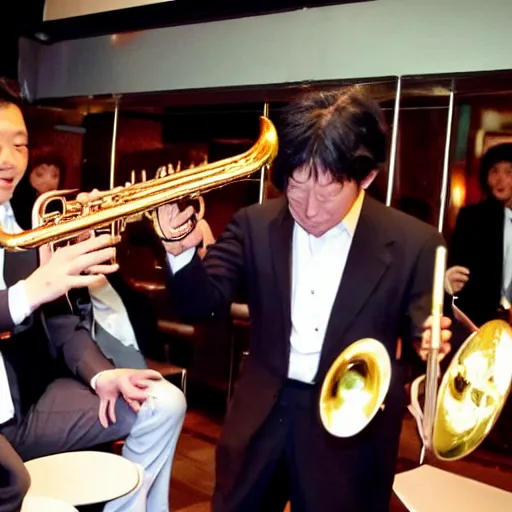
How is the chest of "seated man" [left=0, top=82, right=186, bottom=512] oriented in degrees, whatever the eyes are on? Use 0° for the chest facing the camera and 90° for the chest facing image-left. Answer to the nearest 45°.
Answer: approximately 315°

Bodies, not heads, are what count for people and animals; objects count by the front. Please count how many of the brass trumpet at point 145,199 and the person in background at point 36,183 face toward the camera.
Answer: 1

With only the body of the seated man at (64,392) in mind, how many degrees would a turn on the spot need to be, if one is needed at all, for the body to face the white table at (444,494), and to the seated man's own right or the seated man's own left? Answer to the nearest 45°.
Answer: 0° — they already face it

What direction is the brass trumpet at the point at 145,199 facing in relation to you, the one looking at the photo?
facing to the right of the viewer

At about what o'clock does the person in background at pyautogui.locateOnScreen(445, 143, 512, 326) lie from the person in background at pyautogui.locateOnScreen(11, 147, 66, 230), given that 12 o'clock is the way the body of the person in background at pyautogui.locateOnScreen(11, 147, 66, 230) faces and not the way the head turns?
the person in background at pyautogui.locateOnScreen(445, 143, 512, 326) is roughly at 10 o'clock from the person in background at pyautogui.locateOnScreen(11, 147, 66, 230).

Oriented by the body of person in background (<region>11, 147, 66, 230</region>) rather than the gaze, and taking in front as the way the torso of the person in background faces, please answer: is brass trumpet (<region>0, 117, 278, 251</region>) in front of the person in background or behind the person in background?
in front

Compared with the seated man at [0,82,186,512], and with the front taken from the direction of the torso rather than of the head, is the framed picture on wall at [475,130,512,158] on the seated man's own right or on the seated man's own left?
on the seated man's own left

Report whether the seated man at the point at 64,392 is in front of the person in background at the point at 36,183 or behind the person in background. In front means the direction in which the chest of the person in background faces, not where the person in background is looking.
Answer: in front

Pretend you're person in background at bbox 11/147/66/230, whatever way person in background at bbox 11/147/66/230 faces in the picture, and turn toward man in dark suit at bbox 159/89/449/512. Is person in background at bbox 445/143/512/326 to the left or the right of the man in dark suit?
left
